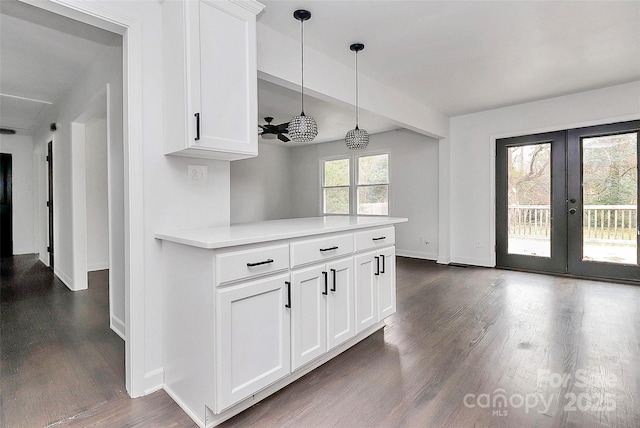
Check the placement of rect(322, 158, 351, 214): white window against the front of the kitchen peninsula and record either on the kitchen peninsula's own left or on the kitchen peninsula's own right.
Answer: on the kitchen peninsula's own left

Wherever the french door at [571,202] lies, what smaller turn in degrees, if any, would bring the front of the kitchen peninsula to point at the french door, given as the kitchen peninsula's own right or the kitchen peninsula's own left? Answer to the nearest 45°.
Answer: approximately 90° to the kitchen peninsula's own left

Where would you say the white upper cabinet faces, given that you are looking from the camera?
facing the viewer and to the right of the viewer

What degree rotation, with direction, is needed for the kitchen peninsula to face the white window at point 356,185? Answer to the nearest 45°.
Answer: approximately 135° to its left

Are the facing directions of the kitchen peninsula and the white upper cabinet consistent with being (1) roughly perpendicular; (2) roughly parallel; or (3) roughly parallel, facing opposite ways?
roughly parallel

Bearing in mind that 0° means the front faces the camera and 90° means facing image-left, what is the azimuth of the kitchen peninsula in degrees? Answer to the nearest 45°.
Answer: approximately 315°

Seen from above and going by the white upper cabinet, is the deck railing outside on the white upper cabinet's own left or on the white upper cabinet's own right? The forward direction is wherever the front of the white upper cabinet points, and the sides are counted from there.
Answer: on the white upper cabinet's own left

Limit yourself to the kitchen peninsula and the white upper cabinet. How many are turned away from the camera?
0

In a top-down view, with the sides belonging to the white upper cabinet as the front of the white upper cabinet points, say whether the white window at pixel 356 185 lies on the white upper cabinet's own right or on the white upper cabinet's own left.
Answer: on the white upper cabinet's own left

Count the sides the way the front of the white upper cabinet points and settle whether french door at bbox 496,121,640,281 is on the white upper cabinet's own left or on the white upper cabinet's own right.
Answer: on the white upper cabinet's own left
